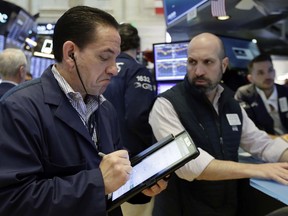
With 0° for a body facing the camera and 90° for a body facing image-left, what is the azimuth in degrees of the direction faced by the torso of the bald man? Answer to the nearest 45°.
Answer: approximately 315°

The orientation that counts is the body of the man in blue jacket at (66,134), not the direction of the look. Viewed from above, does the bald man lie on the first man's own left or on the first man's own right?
on the first man's own left

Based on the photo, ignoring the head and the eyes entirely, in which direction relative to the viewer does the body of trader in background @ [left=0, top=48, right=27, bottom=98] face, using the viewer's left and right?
facing away from the viewer and to the right of the viewer

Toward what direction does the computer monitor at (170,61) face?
toward the camera

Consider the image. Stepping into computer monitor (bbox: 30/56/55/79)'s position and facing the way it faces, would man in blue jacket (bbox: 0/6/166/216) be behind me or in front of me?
in front

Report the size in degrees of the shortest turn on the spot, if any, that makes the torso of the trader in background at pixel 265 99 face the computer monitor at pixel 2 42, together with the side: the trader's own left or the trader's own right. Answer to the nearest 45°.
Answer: approximately 135° to the trader's own right

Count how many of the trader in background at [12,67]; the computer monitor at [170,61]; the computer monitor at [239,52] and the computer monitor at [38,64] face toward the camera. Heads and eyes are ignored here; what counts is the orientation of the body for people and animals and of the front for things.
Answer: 3

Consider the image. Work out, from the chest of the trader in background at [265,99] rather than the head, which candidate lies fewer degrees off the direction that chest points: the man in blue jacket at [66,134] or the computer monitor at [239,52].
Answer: the man in blue jacket

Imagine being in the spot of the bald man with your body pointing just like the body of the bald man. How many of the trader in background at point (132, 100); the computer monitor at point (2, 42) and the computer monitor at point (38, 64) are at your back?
3

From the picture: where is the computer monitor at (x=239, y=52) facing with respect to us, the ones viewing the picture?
facing the viewer

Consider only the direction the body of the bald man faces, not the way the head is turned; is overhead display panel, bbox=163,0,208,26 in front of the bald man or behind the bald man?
behind

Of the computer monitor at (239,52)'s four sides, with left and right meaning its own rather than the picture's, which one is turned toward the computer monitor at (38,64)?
right

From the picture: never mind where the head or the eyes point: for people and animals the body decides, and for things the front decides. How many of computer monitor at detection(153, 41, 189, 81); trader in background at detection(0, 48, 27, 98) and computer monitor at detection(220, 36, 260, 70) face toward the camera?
2

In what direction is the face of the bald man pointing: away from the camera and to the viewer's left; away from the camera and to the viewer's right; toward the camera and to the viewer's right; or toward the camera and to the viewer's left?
toward the camera and to the viewer's left

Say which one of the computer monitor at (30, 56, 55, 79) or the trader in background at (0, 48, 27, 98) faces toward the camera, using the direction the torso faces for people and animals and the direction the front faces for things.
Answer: the computer monitor
